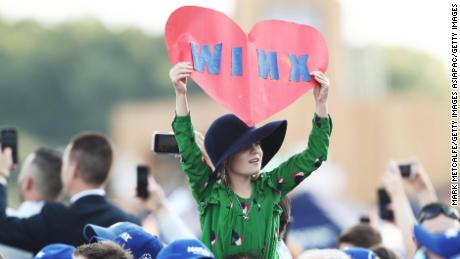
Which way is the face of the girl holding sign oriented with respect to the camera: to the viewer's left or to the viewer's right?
to the viewer's right

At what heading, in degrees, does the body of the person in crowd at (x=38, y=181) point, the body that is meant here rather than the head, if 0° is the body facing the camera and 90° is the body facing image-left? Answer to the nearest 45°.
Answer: approximately 135°

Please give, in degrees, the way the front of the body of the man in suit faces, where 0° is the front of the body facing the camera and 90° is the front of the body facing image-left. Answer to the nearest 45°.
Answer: approximately 135°

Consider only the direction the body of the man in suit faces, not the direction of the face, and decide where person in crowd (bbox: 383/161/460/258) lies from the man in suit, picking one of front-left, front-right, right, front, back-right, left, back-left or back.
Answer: back-right

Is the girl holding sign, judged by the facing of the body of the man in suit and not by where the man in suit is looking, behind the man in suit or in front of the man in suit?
behind
